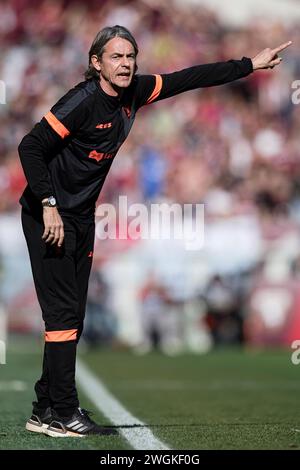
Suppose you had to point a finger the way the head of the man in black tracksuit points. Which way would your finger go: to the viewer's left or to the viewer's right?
to the viewer's right

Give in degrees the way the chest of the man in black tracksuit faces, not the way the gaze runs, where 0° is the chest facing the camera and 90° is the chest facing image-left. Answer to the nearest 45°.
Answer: approximately 315°
